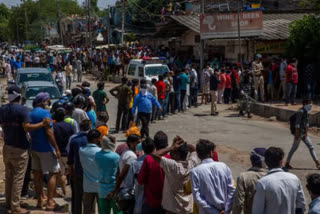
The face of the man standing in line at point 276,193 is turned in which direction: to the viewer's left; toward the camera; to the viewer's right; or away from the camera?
away from the camera

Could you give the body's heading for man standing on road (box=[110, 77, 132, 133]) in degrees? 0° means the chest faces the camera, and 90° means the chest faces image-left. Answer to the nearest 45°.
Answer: approximately 180°

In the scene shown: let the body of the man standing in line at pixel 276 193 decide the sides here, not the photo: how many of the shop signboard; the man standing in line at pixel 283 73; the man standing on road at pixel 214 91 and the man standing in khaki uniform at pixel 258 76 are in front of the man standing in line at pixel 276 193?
4

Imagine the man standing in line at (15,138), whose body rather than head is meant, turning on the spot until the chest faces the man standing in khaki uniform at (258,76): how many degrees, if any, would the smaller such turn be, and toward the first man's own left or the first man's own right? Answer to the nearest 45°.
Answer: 0° — they already face them

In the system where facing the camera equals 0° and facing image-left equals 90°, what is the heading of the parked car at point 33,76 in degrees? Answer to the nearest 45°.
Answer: approximately 0°

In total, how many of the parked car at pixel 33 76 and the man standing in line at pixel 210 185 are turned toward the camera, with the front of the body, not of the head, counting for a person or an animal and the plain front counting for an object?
1

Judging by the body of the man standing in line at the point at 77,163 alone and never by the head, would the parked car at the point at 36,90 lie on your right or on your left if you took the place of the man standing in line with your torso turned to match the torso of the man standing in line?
on your left

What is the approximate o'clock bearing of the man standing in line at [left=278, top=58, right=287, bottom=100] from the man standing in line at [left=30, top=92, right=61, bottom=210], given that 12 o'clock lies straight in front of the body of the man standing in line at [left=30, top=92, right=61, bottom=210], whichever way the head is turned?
the man standing in line at [left=278, top=58, right=287, bottom=100] is roughly at 12 o'clock from the man standing in line at [left=30, top=92, right=61, bottom=210].

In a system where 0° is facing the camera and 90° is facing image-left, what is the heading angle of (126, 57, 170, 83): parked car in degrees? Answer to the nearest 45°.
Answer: approximately 315°

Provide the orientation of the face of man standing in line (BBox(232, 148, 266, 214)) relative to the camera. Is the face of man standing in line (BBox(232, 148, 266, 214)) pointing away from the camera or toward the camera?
away from the camera
